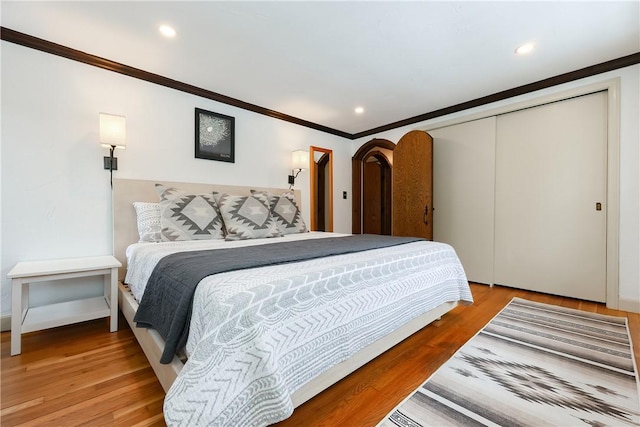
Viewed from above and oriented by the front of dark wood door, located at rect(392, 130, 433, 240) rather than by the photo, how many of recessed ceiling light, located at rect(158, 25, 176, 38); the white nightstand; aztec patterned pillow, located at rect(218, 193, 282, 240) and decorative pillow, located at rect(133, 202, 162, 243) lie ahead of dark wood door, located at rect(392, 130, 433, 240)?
4

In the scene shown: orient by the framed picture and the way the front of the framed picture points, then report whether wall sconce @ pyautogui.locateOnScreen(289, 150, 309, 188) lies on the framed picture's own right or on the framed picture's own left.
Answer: on the framed picture's own left

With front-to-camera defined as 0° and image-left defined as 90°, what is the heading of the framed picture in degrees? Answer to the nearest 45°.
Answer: approximately 315°

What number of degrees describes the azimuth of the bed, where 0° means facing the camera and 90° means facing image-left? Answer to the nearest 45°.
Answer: approximately 315°

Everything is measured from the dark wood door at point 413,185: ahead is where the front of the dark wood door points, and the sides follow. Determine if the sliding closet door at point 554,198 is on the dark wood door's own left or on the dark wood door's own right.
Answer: on the dark wood door's own left

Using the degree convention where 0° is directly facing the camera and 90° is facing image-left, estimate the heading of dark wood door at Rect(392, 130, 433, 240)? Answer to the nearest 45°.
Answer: approximately 45°

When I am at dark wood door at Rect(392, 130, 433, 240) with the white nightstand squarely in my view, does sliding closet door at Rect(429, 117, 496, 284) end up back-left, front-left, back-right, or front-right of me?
back-left

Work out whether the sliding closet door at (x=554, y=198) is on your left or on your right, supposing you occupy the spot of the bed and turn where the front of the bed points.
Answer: on your left
